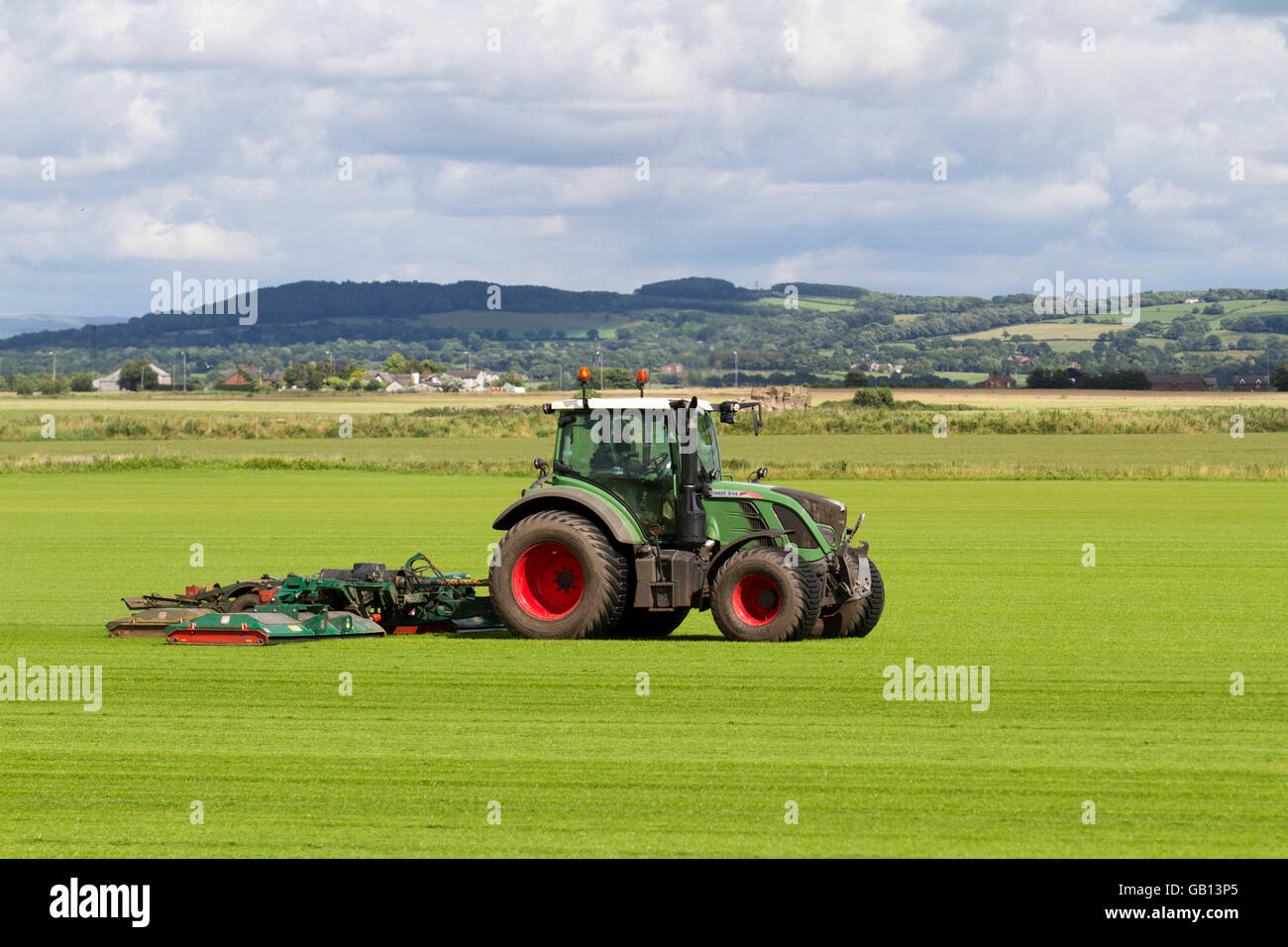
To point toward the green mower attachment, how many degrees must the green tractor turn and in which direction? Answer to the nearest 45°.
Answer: approximately 135° to its right

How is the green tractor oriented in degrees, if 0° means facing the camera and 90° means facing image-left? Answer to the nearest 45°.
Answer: approximately 315°
